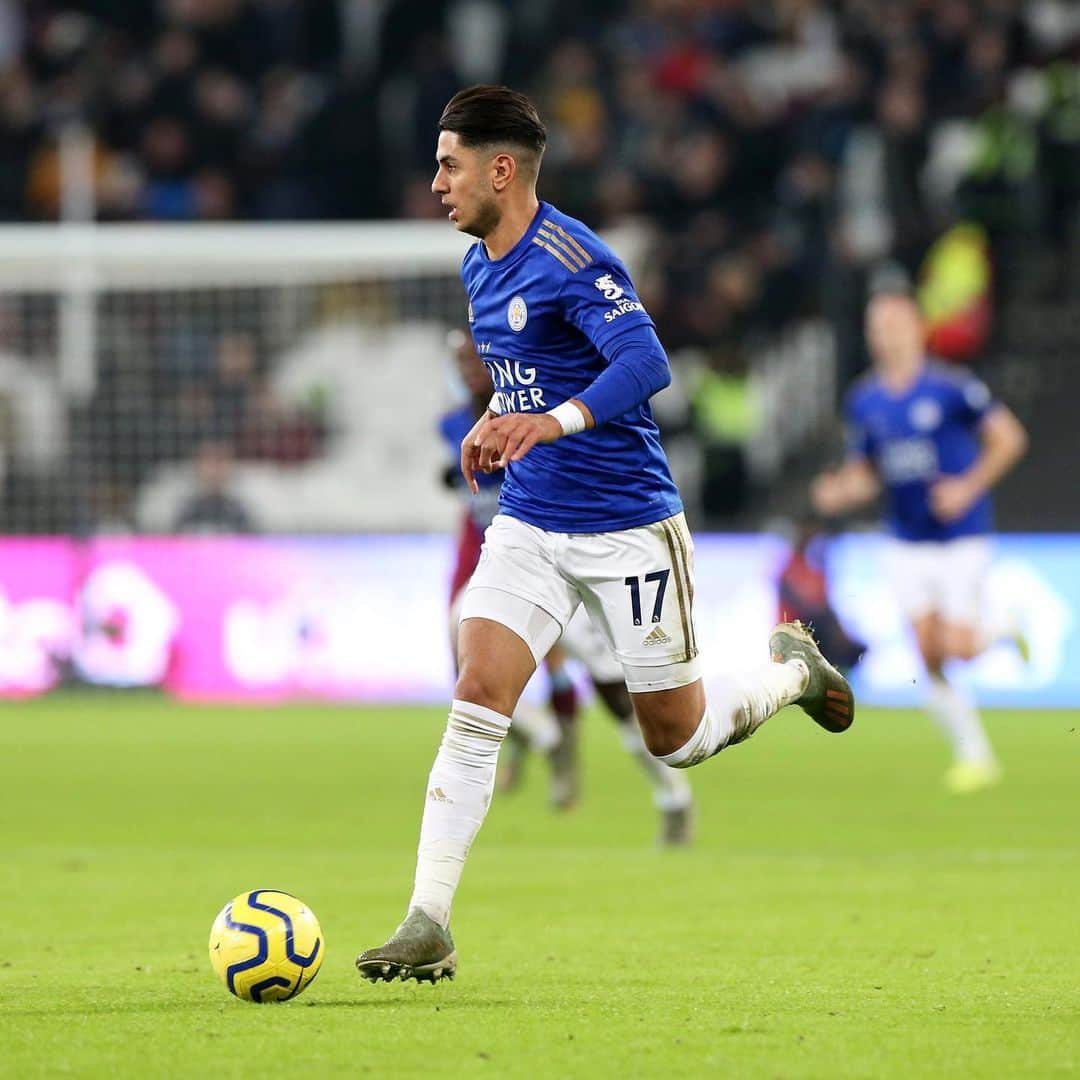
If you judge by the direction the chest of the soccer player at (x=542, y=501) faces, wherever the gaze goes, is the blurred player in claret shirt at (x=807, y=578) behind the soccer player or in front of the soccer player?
behind

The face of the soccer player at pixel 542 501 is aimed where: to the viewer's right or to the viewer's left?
to the viewer's left

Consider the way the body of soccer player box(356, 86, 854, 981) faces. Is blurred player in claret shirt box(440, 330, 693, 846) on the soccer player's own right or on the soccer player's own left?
on the soccer player's own right

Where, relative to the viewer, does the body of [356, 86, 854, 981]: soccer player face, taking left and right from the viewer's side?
facing the viewer and to the left of the viewer

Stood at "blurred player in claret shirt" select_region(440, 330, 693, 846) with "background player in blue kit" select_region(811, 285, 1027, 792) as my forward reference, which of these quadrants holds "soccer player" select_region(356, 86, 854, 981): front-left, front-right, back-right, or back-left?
back-right

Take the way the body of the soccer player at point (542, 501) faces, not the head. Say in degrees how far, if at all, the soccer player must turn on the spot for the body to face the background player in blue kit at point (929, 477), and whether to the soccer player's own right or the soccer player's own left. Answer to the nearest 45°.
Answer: approximately 135° to the soccer player's own right
